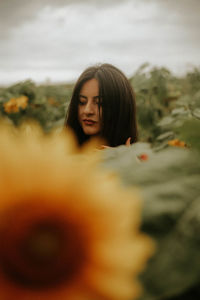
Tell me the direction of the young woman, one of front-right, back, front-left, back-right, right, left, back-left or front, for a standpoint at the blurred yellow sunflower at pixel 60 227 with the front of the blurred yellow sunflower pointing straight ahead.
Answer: back

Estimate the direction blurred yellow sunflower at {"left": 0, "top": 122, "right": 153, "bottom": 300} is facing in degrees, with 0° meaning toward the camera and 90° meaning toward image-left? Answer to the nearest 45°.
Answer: approximately 0°

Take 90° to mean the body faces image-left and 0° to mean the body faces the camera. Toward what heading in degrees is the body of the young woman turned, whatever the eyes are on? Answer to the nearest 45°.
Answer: approximately 45°

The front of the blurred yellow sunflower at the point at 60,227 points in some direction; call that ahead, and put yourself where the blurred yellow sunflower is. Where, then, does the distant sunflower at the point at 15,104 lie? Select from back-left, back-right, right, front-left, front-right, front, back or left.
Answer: back

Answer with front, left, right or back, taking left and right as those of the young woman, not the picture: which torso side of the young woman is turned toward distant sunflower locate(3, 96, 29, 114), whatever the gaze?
right

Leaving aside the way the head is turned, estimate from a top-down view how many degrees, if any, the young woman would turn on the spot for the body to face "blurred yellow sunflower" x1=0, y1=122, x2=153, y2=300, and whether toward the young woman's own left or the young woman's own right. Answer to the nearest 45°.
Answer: approximately 45° to the young woman's own left
